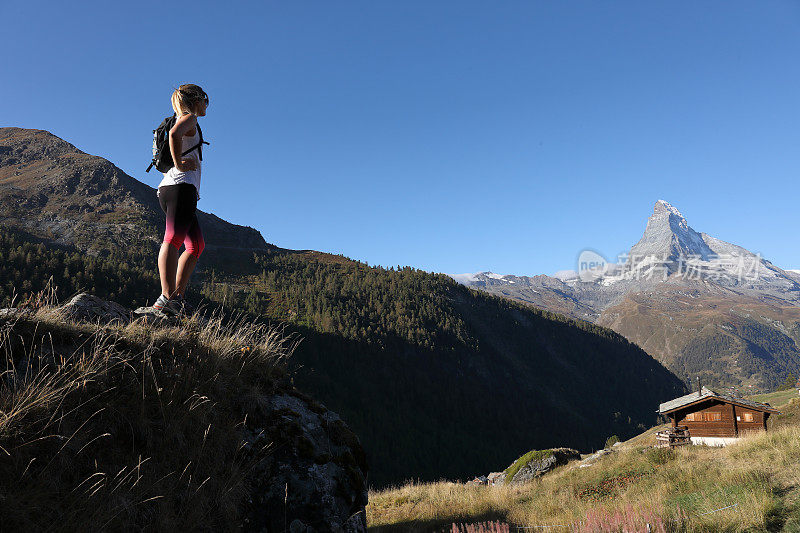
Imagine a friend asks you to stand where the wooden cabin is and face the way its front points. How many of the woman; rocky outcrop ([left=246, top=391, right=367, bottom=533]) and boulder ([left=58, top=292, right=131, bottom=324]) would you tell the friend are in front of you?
3

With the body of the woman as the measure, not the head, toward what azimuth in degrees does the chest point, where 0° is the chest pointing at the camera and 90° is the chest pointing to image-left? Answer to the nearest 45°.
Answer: approximately 270°

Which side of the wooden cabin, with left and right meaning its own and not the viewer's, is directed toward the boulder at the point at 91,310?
front

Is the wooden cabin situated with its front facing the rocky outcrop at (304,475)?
yes

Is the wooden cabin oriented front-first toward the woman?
yes

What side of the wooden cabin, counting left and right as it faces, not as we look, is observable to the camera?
front
